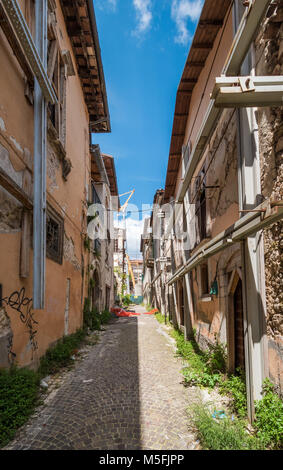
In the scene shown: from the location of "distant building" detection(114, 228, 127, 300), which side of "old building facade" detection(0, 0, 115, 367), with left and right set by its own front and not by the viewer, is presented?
left

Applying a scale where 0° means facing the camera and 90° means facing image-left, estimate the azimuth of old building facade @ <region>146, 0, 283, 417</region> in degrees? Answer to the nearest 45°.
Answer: approximately 90°

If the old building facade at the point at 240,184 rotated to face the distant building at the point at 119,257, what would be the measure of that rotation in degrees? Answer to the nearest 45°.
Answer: approximately 90° to its right

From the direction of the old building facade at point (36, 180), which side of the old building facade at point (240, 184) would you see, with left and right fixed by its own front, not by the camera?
front

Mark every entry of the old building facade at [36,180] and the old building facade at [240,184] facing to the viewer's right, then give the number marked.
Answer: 1

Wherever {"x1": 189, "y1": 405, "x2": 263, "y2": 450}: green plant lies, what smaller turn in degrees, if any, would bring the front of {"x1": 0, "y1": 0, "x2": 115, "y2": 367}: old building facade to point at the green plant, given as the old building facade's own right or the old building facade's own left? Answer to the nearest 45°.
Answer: approximately 45° to the old building facade's own right

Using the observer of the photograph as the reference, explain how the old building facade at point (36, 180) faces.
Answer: facing to the right of the viewer
